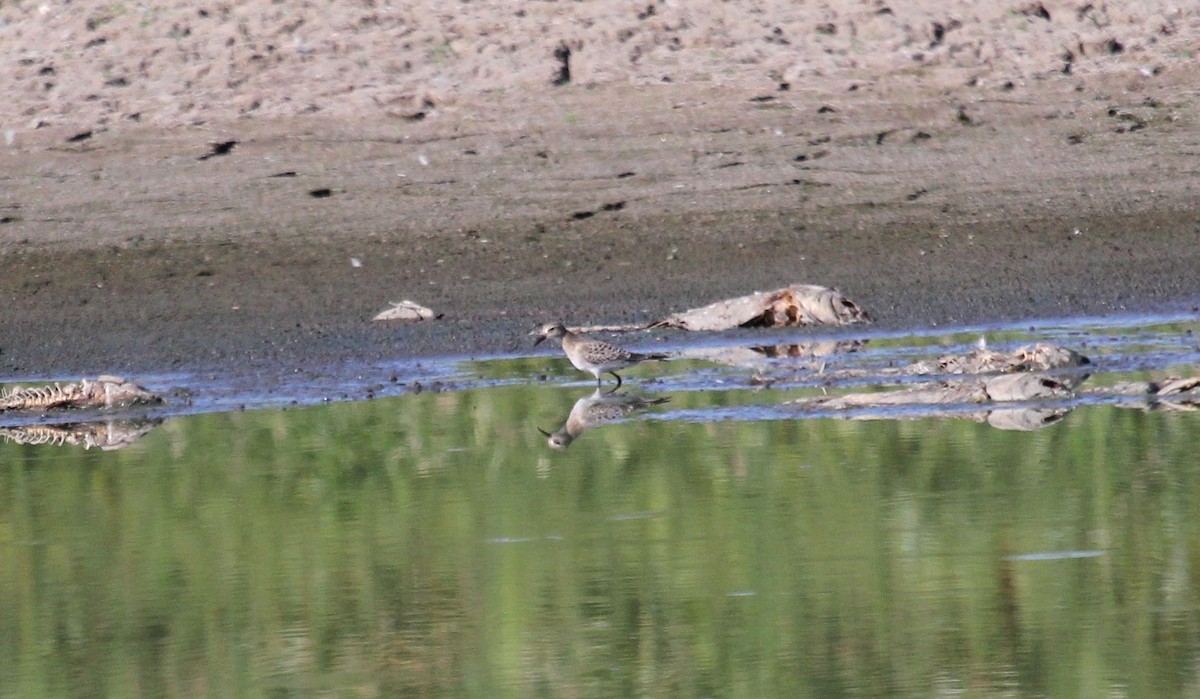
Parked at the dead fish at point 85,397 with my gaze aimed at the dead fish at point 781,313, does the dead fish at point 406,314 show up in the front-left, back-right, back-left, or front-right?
front-left

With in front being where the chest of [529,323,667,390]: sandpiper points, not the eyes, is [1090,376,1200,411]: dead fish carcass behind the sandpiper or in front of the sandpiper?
behind

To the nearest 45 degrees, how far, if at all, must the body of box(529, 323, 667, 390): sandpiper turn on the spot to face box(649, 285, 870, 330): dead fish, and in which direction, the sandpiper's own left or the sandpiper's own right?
approximately 135° to the sandpiper's own right

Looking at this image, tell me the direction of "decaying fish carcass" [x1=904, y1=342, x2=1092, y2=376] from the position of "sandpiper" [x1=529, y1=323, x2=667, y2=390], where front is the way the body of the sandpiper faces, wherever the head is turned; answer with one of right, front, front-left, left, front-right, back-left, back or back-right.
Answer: back

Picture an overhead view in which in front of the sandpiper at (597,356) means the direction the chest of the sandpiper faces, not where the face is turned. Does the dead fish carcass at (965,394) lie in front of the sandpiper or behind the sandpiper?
behind

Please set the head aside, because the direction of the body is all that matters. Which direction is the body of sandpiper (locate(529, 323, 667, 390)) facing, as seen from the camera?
to the viewer's left

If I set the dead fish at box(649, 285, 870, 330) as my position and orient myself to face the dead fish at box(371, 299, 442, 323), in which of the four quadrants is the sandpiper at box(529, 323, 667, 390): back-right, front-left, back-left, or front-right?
front-left

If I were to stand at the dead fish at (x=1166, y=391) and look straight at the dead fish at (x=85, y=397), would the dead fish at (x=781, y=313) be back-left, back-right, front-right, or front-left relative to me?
front-right

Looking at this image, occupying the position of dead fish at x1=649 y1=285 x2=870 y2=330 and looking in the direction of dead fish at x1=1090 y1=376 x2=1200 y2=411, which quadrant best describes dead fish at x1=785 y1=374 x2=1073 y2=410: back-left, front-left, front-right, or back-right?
front-right

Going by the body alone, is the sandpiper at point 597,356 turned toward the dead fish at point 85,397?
yes

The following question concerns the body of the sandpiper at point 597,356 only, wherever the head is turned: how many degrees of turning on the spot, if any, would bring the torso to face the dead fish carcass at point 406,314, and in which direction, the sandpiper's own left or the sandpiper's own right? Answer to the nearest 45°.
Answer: approximately 45° to the sandpiper's own right

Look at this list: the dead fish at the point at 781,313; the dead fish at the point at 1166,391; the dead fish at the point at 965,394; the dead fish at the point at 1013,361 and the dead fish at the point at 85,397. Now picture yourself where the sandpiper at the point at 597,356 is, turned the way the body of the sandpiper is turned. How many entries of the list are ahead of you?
1

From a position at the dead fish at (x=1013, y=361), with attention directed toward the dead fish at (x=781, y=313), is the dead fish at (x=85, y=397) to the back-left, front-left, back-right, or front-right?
front-left

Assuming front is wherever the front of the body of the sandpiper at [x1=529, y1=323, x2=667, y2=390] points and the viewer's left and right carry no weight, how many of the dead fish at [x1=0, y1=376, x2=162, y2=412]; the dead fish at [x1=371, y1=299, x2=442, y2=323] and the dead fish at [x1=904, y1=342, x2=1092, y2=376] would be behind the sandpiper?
1
